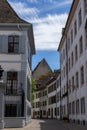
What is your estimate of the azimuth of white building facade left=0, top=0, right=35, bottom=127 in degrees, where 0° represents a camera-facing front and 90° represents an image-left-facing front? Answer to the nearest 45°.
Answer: approximately 0°
